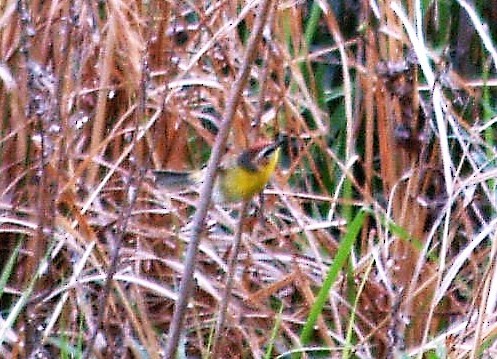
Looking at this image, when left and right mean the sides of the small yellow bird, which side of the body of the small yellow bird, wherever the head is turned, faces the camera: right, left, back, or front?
right
